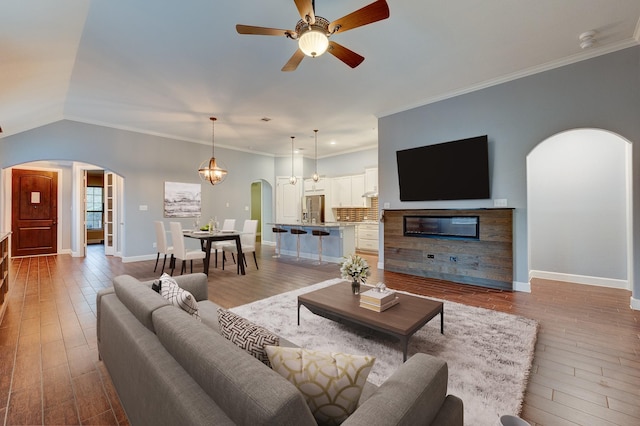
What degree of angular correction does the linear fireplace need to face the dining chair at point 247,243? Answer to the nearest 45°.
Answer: approximately 45° to its right

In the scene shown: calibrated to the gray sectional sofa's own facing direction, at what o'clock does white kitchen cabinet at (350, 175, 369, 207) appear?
The white kitchen cabinet is roughly at 11 o'clock from the gray sectional sofa.

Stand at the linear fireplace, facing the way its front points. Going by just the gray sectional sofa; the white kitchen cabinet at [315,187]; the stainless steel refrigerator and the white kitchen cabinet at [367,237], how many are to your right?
3

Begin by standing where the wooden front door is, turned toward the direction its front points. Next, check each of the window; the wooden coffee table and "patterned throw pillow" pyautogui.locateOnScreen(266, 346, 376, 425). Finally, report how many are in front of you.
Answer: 2

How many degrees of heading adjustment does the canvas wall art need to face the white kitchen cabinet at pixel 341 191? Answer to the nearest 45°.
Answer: approximately 90° to its left

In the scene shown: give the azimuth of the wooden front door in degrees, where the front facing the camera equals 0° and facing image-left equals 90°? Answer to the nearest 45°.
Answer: approximately 0°

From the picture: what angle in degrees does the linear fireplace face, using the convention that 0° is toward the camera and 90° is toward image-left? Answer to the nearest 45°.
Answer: approximately 45°

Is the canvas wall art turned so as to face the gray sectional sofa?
yes

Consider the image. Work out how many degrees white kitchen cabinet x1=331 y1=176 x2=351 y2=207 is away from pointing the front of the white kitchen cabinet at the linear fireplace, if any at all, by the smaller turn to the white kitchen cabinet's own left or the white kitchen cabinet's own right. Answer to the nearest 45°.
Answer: approximately 90° to the white kitchen cabinet's own left

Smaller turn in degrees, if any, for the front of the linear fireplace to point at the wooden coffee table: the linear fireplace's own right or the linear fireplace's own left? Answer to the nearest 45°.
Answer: approximately 45° to the linear fireplace's own left

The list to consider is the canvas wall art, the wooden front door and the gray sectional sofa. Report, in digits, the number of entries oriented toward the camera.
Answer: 2

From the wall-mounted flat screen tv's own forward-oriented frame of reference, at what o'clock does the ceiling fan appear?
The ceiling fan is roughly at 11 o'clock from the wall-mounted flat screen tv.

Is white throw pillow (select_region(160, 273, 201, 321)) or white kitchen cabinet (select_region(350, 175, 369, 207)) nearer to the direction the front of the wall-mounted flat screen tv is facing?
the white throw pillow

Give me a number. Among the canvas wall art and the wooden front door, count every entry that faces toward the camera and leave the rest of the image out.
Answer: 2
